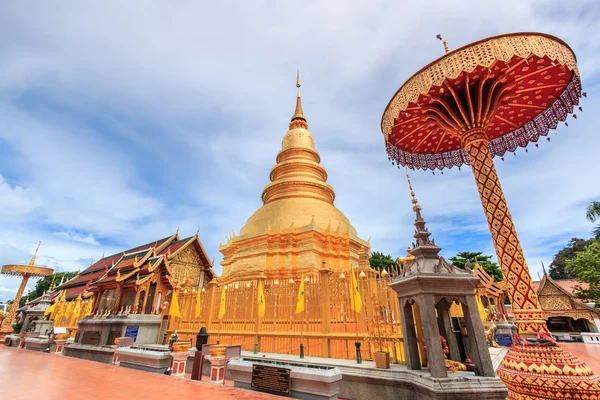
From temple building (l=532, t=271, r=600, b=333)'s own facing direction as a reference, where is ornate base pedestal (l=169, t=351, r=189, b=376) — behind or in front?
in front

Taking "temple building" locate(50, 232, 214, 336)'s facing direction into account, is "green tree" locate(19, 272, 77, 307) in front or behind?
behind

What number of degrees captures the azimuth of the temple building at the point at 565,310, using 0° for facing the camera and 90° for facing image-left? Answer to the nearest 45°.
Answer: approximately 45°

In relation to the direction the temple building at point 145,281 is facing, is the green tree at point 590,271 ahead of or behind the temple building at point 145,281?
ahead

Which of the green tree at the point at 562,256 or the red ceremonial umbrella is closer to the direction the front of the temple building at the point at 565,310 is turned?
the red ceremonial umbrella

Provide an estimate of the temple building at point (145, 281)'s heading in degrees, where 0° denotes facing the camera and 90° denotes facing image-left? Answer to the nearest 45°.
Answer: approximately 315°

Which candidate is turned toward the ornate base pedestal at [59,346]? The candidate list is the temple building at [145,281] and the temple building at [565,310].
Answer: the temple building at [565,310]

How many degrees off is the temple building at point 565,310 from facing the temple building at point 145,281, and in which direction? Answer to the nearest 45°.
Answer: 0° — it already faces it

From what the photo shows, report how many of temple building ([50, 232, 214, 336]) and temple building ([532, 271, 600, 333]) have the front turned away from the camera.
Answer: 0

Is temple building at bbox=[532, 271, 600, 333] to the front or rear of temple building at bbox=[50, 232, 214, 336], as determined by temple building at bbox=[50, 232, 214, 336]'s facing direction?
to the front

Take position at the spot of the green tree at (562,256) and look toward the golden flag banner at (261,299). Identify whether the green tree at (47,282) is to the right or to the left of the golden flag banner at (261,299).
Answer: right

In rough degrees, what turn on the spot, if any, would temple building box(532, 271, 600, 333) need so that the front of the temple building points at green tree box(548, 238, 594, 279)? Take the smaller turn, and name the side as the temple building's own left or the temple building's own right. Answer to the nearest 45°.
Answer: approximately 135° to the temple building's own right

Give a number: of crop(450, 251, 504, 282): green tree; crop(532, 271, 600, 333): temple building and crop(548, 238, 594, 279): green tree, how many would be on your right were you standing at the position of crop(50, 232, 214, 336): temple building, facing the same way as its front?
0

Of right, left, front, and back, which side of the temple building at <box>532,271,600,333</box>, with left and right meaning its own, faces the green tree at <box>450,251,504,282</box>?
right
